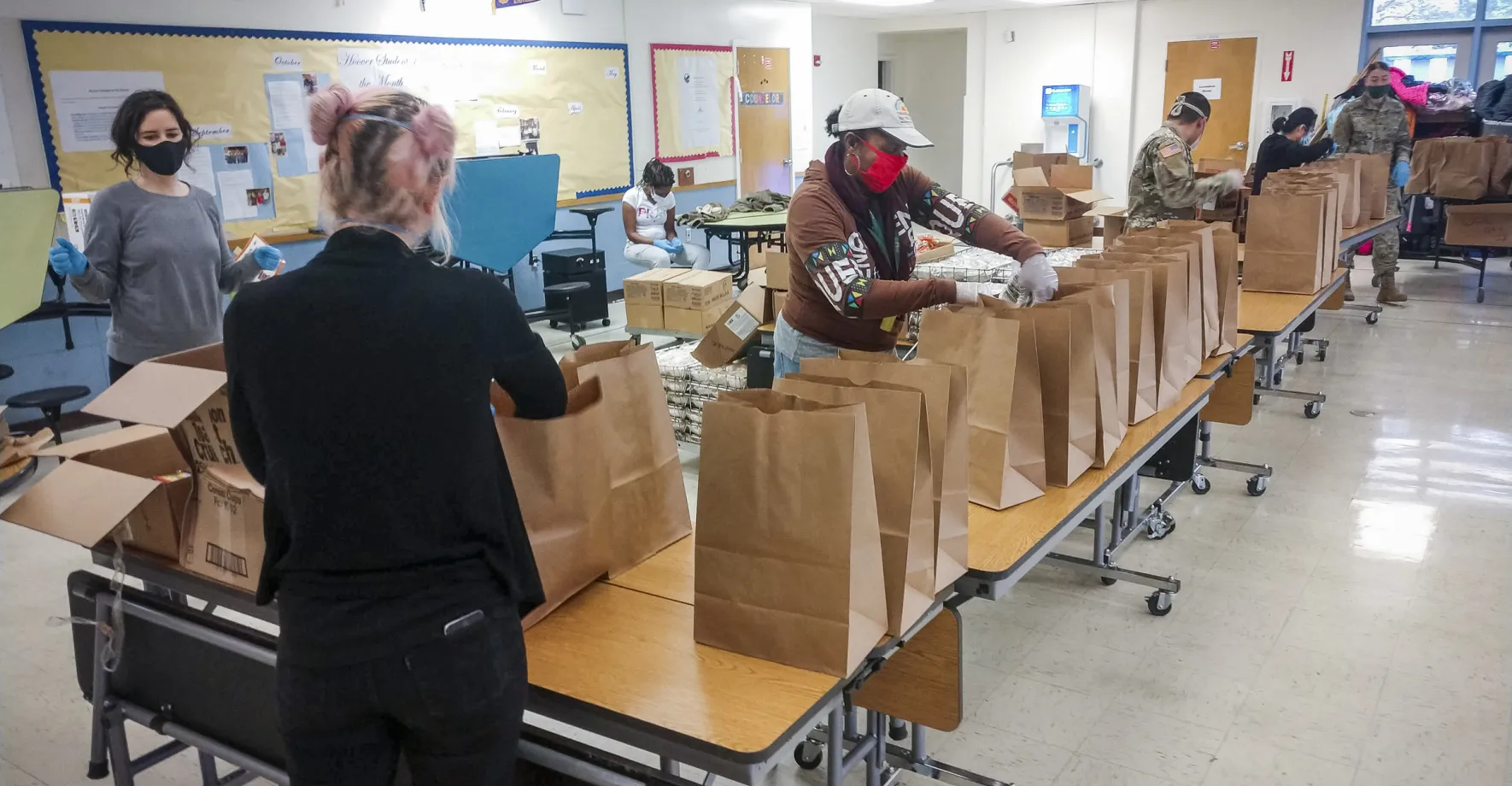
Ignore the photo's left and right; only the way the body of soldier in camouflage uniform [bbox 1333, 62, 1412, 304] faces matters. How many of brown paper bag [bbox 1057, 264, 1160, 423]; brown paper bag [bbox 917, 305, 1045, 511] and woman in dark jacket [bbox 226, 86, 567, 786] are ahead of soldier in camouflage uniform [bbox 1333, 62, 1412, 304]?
3

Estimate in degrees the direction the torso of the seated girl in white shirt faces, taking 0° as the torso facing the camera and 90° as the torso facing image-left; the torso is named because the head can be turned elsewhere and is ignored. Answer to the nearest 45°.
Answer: approximately 315°

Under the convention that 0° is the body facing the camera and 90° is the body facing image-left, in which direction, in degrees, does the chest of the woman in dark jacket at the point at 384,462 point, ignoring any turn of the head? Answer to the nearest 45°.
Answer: approximately 180°

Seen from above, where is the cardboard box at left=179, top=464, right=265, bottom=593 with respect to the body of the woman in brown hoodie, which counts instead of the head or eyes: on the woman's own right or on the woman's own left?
on the woman's own right

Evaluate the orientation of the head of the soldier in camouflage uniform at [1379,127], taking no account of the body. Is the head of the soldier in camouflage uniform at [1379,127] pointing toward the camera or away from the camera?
toward the camera

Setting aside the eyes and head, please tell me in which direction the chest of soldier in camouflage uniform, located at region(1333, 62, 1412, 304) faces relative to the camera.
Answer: toward the camera

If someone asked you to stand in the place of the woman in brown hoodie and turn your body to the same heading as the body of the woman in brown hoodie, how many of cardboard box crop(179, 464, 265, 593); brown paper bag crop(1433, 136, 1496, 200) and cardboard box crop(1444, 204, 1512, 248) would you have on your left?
2

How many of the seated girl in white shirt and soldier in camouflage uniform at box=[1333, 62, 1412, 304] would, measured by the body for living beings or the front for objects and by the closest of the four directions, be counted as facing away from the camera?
0

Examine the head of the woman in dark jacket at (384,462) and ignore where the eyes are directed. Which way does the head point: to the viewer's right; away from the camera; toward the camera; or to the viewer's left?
away from the camera

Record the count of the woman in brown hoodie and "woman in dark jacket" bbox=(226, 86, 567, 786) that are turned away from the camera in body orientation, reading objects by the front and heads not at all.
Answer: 1

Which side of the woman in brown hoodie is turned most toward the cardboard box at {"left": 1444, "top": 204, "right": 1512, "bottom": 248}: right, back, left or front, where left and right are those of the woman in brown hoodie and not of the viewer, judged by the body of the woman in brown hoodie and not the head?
left

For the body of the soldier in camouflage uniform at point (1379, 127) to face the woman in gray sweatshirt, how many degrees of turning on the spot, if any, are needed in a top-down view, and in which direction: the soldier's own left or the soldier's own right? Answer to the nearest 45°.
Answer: approximately 45° to the soldier's own right

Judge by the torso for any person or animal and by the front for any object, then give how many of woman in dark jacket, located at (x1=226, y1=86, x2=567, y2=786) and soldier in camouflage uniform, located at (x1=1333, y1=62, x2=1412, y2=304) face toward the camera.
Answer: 1

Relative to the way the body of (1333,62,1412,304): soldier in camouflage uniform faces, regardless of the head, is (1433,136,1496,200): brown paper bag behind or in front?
behind

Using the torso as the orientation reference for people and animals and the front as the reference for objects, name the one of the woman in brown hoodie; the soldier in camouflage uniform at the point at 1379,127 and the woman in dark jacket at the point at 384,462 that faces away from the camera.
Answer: the woman in dark jacket

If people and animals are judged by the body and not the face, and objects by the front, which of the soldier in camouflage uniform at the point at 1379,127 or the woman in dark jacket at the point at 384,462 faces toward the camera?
the soldier in camouflage uniform

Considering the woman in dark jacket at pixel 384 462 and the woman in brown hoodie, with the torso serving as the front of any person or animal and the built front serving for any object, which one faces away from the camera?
the woman in dark jacket

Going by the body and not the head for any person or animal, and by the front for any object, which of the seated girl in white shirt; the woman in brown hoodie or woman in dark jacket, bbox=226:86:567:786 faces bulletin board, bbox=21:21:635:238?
the woman in dark jacket

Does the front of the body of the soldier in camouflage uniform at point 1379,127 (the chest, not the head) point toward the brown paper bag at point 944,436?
yes

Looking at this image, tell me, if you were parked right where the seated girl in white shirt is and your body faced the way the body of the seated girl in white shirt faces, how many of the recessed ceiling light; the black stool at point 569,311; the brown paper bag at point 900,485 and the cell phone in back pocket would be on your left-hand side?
1
